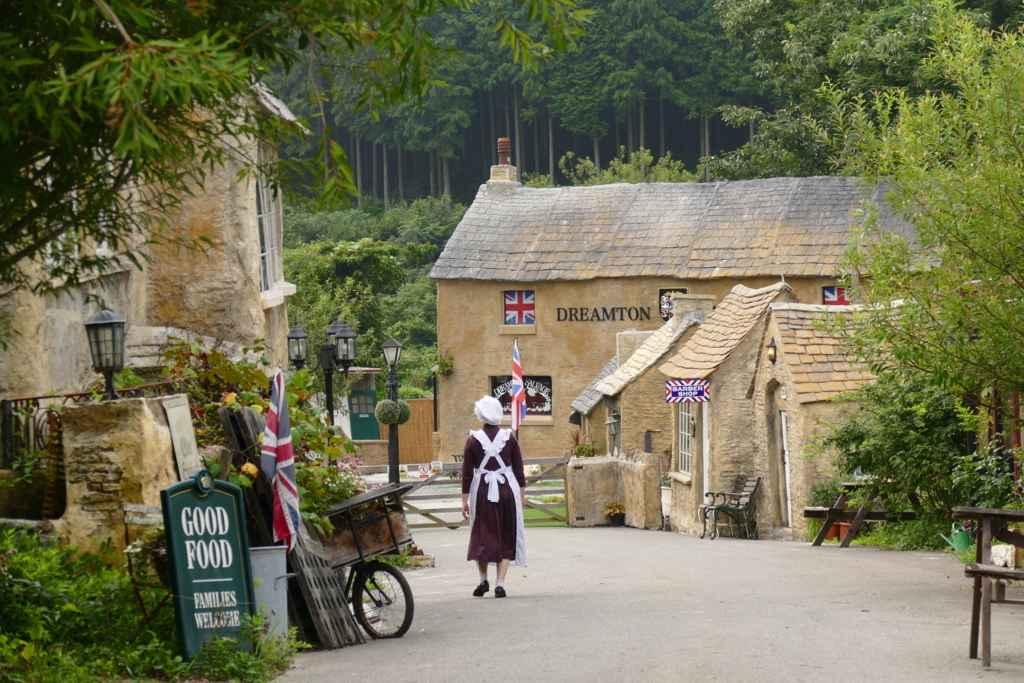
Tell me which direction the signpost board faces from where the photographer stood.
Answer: facing the viewer

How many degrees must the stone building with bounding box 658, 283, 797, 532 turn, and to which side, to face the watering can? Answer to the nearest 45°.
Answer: approximately 45° to its left

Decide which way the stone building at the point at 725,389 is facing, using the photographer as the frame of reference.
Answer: facing the viewer and to the left of the viewer

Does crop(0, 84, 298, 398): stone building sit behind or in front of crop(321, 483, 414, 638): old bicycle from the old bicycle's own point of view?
behind

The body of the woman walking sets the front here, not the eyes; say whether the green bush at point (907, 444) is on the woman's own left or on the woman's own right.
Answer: on the woman's own right

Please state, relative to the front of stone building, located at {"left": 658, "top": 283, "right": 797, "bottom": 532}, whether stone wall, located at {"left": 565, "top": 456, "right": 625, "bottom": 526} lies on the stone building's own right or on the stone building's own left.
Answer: on the stone building's own right

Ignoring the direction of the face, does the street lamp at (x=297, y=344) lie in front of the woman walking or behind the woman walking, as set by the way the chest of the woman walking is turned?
in front

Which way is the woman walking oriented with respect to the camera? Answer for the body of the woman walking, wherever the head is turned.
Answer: away from the camera

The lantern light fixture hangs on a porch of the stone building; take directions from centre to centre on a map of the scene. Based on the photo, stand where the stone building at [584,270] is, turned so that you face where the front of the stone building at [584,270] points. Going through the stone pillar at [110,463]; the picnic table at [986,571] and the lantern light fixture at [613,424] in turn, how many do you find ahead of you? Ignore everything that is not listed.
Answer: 3

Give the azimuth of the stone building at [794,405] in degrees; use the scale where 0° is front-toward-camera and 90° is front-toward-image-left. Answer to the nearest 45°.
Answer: approximately 45°

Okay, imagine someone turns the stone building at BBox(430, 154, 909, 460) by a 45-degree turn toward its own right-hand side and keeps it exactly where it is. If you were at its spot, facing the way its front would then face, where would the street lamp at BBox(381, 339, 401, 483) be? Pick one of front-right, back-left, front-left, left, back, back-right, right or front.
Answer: front-left

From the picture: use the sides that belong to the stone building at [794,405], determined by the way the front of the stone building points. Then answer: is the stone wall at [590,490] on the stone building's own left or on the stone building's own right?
on the stone building's own right

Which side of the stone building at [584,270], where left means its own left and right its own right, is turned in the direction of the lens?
front

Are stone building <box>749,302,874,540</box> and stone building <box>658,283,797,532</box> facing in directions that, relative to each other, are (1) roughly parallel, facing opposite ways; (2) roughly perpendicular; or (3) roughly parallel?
roughly parallel

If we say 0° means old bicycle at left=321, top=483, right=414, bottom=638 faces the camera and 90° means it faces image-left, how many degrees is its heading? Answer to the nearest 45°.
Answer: approximately 315°

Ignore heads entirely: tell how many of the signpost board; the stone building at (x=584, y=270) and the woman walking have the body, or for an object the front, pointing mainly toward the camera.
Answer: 2

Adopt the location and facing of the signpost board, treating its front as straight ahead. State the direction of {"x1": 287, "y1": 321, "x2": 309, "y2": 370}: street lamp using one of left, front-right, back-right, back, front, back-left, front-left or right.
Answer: back

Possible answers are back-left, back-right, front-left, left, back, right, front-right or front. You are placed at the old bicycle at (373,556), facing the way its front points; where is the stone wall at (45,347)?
back

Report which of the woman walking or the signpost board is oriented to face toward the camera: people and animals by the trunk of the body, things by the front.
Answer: the signpost board
